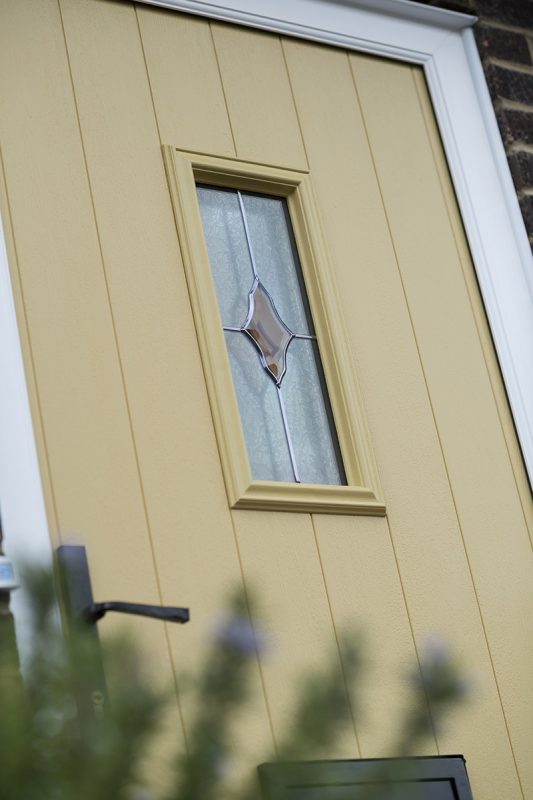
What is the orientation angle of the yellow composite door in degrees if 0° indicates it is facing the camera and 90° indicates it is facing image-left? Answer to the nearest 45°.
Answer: approximately 0°

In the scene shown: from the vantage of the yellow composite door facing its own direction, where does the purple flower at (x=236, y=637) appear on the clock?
The purple flower is roughly at 12 o'clock from the yellow composite door.
